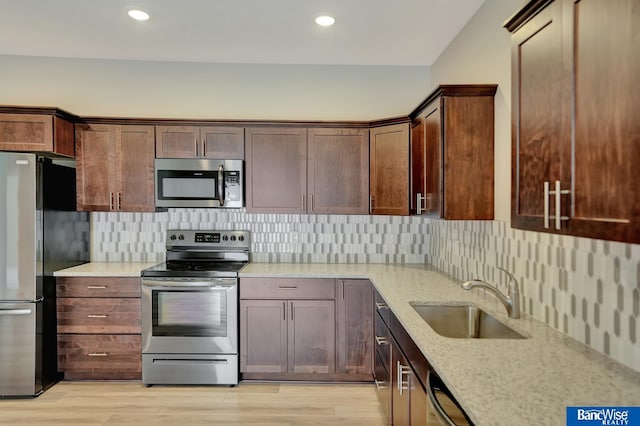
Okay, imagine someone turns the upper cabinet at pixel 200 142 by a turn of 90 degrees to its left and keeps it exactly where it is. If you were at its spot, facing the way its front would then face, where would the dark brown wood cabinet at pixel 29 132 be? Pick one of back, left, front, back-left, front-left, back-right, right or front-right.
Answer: back

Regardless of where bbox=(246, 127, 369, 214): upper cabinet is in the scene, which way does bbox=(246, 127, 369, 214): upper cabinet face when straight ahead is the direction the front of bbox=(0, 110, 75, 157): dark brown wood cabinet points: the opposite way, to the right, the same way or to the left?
the same way

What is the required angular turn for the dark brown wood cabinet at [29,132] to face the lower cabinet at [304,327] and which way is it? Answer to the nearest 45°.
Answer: approximately 90° to its left

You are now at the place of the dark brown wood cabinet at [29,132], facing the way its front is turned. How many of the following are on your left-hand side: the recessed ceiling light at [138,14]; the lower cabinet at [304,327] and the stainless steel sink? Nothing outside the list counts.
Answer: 3

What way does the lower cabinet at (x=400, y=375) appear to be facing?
to the viewer's left

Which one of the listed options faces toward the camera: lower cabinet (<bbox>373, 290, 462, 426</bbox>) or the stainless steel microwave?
the stainless steel microwave

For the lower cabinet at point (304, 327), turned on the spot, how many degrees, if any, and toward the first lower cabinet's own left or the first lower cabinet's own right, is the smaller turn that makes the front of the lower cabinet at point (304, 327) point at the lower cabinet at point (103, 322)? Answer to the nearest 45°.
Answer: approximately 90° to the first lower cabinet's own right

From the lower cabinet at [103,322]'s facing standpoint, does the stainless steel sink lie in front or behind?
in front

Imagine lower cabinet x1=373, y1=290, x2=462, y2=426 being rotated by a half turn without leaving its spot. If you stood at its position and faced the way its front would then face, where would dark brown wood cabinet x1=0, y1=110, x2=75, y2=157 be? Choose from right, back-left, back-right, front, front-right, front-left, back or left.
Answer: back

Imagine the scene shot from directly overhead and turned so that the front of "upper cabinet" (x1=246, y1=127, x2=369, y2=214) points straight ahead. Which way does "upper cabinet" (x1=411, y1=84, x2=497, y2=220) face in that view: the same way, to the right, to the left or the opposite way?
to the right

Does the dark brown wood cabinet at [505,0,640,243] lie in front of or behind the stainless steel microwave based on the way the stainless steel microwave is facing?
in front

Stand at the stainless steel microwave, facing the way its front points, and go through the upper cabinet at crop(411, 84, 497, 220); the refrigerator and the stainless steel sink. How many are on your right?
1

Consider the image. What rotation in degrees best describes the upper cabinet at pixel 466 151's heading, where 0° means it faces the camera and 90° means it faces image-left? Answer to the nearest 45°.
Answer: approximately 90°

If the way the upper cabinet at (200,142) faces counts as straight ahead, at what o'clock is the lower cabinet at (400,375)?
The lower cabinet is roughly at 11 o'clock from the upper cabinet.

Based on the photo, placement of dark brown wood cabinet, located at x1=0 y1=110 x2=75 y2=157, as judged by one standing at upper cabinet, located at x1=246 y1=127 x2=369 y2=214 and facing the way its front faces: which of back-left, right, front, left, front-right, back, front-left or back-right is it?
right

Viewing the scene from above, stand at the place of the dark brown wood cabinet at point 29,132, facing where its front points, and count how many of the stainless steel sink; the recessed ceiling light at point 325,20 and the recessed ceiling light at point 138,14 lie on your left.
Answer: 3

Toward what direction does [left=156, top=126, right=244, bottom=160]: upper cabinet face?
toward the camera

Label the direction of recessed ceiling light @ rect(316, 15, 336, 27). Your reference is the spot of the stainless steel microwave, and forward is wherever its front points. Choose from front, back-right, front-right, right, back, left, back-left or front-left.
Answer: front-left
